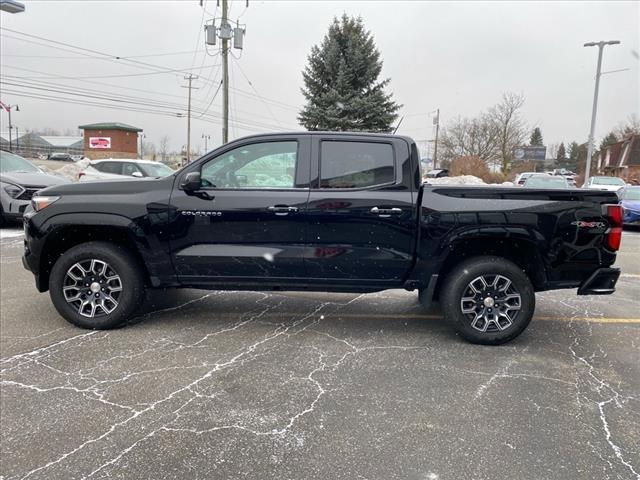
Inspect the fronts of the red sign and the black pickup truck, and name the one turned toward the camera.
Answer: the red sign

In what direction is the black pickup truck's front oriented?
to the viewer's left

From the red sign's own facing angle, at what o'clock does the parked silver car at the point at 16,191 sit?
The parked silver car is roughly at 12 o'clock from the red sign.

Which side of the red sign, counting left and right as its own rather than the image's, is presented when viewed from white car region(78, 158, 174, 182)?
front

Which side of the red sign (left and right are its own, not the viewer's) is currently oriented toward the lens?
front

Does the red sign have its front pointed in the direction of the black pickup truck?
yes

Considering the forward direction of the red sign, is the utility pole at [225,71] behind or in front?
in front

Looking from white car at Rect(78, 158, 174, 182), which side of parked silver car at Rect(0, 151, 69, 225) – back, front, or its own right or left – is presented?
left

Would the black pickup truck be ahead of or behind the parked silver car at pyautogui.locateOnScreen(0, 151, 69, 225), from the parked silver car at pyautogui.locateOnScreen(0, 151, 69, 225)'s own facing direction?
ahead

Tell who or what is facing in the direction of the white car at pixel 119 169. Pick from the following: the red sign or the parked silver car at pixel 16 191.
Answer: the red sign
